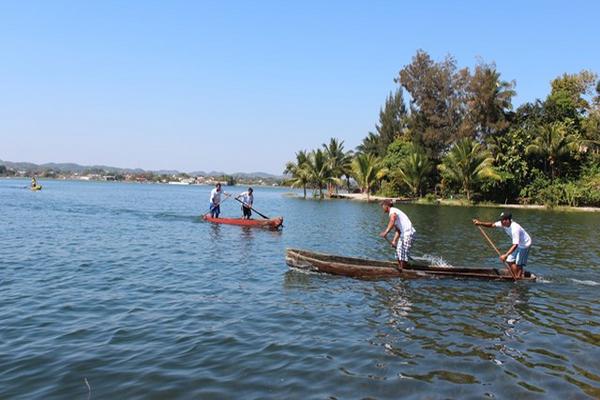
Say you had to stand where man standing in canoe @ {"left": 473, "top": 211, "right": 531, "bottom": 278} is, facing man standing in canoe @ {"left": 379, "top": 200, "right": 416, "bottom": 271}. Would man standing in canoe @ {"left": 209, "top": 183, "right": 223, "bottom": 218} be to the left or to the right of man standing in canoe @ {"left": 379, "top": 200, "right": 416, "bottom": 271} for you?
right

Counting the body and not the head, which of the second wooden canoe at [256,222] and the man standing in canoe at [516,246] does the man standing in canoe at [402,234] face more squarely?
the second wooden canoe

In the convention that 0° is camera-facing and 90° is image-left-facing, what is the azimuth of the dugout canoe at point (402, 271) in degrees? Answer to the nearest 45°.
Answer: approximately 90°

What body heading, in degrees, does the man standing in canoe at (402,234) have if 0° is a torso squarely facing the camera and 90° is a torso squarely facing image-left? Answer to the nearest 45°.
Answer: approximately 90°

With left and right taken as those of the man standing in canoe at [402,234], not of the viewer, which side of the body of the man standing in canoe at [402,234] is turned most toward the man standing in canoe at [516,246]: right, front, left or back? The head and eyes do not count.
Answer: back

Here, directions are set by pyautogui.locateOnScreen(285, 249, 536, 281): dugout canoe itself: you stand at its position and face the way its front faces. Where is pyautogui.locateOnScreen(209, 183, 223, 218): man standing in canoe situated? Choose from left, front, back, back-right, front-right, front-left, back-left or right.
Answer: front-right

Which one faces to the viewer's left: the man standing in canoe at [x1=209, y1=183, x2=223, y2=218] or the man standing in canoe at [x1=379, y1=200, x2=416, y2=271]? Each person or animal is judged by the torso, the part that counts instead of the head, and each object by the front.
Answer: the man standing in canoe at [x1=379, y1=200, x2=416, y2=271]

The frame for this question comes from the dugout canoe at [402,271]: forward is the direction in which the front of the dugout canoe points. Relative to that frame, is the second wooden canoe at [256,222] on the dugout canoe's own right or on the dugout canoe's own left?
on the dugout canoe's own right

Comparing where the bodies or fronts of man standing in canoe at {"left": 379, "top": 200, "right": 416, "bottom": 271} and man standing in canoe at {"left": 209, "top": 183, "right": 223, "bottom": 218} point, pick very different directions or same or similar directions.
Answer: very different directions

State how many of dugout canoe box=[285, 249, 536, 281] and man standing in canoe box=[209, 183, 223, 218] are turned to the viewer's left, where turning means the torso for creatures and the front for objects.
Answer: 1
